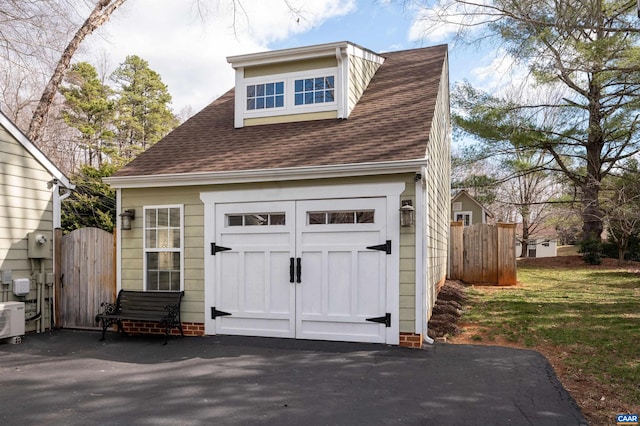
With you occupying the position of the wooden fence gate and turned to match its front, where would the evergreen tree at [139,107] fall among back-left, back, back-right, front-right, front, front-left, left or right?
back

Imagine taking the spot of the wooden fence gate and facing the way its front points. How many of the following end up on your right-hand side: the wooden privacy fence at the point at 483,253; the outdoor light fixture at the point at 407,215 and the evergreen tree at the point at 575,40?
0

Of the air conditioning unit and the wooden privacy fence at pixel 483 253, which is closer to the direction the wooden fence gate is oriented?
the air conditioning unit

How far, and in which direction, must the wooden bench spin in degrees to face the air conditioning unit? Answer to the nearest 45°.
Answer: approximately 45° to its right

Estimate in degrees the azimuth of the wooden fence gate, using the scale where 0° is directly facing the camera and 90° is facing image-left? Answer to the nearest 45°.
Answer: approximately 0°

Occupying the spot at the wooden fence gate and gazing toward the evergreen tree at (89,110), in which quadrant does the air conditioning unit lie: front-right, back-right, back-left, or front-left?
back-left

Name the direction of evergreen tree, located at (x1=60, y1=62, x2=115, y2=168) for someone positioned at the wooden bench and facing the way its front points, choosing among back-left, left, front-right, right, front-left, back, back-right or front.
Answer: back-right

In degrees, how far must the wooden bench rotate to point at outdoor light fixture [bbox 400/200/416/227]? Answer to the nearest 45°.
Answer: approximately 90° to its left

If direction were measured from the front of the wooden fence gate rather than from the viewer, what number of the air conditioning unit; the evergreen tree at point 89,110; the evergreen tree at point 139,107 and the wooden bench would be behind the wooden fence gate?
2

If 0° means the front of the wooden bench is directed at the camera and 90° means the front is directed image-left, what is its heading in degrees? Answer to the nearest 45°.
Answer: approximately 45°

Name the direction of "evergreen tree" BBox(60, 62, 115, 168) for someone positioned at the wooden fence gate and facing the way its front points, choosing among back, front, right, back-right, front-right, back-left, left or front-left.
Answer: back

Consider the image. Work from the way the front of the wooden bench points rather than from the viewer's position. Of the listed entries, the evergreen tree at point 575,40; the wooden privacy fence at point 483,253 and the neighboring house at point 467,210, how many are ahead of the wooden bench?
0

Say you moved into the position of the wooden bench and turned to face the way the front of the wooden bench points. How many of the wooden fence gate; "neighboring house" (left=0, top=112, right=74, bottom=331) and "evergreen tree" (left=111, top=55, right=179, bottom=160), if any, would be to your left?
0

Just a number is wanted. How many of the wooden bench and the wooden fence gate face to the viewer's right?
0
